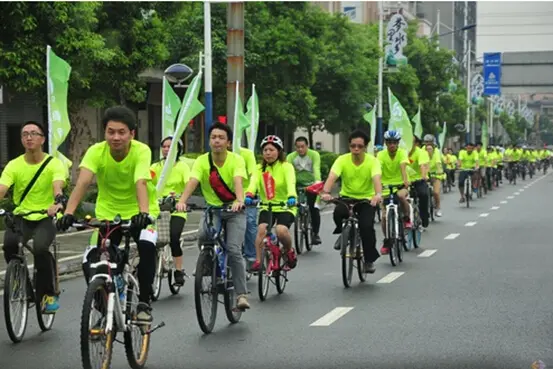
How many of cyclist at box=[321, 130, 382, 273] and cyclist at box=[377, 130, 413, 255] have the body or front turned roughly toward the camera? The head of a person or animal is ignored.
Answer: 2

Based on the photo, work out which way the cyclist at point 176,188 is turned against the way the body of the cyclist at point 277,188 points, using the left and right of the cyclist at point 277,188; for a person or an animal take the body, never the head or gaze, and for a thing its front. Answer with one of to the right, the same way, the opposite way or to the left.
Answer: the same way

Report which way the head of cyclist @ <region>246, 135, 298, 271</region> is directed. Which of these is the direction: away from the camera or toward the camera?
toward the camera

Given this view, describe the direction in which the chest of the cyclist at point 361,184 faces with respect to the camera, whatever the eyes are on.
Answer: toward the camera

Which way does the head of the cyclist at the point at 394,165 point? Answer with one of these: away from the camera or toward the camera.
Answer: toward the camera

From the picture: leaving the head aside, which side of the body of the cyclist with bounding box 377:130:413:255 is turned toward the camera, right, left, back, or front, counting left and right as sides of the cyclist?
front

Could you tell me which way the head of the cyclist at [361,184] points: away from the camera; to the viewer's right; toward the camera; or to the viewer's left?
toward the camera

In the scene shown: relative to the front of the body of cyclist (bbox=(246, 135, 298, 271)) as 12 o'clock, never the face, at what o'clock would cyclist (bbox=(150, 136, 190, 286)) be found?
cyclist (bbox=(150, 136, 190, 286)) is roughly at 2 o'clock from cyclist (bbox=(246, 135, 298, 271)).

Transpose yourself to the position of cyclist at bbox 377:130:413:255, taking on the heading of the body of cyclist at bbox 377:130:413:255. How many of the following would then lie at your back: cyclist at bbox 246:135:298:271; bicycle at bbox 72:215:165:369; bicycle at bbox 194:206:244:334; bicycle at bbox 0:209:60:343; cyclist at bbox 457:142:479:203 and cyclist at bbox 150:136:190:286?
1

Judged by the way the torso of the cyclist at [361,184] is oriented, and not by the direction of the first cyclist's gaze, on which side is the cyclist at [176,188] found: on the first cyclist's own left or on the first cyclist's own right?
on the first cyclist's own right

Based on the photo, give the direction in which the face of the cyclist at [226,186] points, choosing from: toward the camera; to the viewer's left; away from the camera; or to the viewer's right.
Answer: toward the camera

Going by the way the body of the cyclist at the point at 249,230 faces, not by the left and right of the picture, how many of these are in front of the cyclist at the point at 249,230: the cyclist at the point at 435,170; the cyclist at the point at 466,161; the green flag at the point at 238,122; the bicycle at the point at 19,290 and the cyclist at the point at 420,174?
1

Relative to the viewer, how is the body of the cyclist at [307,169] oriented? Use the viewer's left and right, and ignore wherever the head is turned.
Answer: facing the viewer and to the left of the viewer

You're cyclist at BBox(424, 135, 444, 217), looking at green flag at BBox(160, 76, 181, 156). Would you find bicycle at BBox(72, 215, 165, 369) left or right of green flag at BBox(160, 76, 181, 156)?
left
